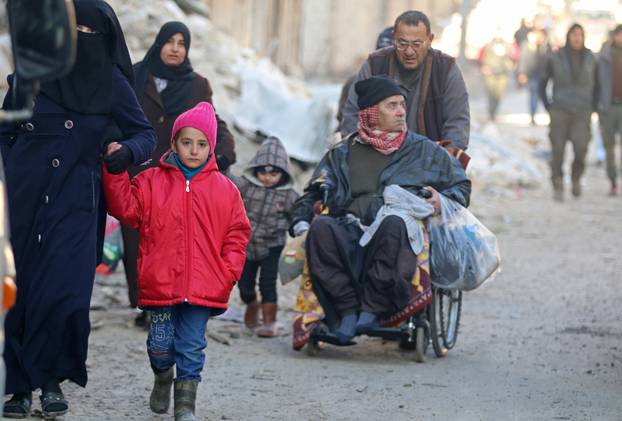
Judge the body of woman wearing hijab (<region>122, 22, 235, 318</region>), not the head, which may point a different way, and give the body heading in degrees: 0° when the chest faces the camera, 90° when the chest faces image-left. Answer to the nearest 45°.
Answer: approximately 0°

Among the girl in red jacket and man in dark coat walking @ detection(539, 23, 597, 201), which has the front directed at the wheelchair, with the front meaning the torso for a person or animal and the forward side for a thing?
the man in dark coat walking

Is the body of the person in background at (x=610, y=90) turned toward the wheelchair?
yes

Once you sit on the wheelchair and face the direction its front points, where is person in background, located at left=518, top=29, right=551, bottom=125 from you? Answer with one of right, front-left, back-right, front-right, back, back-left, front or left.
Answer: back-right

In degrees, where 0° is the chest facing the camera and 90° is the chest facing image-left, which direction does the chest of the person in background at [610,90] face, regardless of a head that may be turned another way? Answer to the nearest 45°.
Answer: approximately 0°

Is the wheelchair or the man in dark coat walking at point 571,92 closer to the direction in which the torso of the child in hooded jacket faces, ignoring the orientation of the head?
the wheelchair

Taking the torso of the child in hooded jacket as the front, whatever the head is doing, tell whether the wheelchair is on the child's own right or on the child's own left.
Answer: on the child's own left

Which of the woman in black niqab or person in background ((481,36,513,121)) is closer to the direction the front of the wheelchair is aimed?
the woman in black niqab
